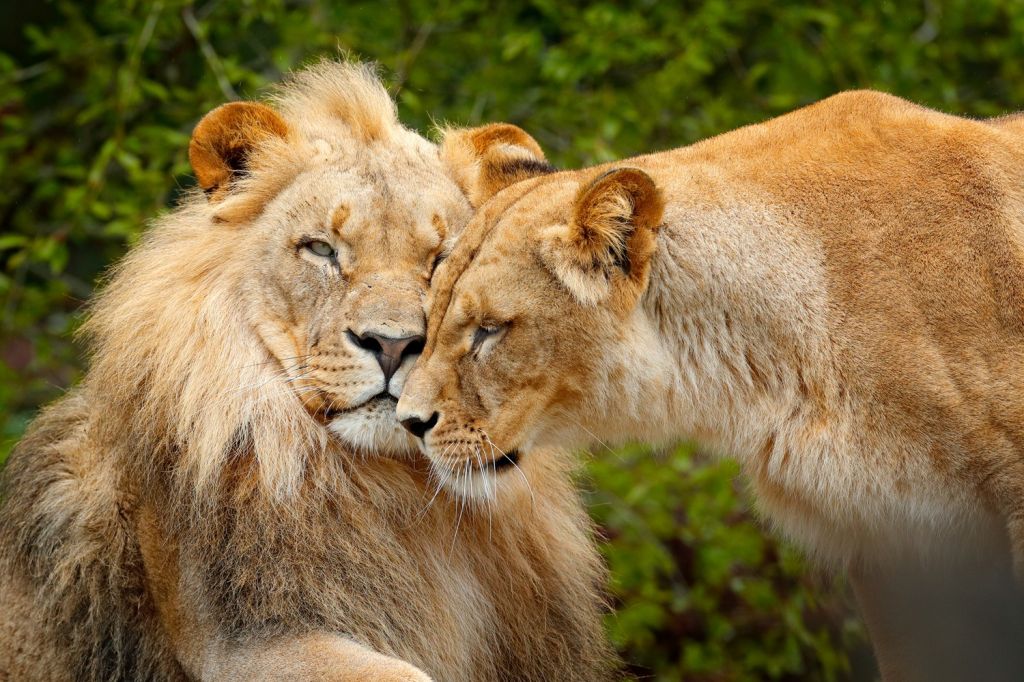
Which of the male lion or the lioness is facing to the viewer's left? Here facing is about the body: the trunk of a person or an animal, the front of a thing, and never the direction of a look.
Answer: the lioness

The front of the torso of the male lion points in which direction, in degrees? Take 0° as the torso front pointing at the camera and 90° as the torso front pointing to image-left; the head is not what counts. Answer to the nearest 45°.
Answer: approximately 315°

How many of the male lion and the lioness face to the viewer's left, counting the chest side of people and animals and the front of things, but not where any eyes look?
1

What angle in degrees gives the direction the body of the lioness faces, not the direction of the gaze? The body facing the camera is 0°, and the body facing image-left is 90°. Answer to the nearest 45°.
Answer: approximately 90°

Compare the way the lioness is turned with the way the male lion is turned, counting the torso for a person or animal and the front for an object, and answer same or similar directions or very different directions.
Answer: very different directions
